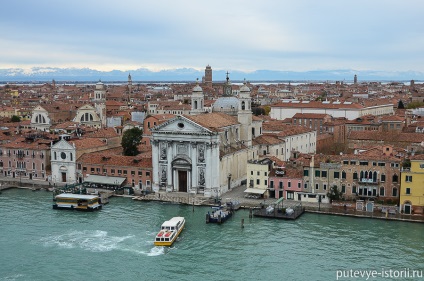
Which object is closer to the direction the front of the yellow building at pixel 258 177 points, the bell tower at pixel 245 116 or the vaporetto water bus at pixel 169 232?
the vaporetto water bus

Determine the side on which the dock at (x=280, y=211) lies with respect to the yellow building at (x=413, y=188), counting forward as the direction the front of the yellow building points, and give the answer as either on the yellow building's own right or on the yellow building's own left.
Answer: on the yellow building's own right

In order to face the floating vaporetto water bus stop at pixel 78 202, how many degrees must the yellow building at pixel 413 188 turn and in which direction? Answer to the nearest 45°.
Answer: approximately 90° to its right

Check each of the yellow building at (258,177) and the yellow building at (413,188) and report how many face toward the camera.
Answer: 2

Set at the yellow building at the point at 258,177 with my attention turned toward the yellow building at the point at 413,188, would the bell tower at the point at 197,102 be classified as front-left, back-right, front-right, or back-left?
back-left

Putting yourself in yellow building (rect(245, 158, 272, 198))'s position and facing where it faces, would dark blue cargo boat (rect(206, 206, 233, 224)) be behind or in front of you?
in front

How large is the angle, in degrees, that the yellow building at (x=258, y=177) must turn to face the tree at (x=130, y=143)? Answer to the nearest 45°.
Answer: approximately 135° to its right

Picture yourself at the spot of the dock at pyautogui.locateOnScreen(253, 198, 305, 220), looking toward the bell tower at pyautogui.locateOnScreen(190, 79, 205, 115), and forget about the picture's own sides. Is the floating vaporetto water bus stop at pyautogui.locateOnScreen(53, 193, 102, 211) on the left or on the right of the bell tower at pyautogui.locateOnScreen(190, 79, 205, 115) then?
left
